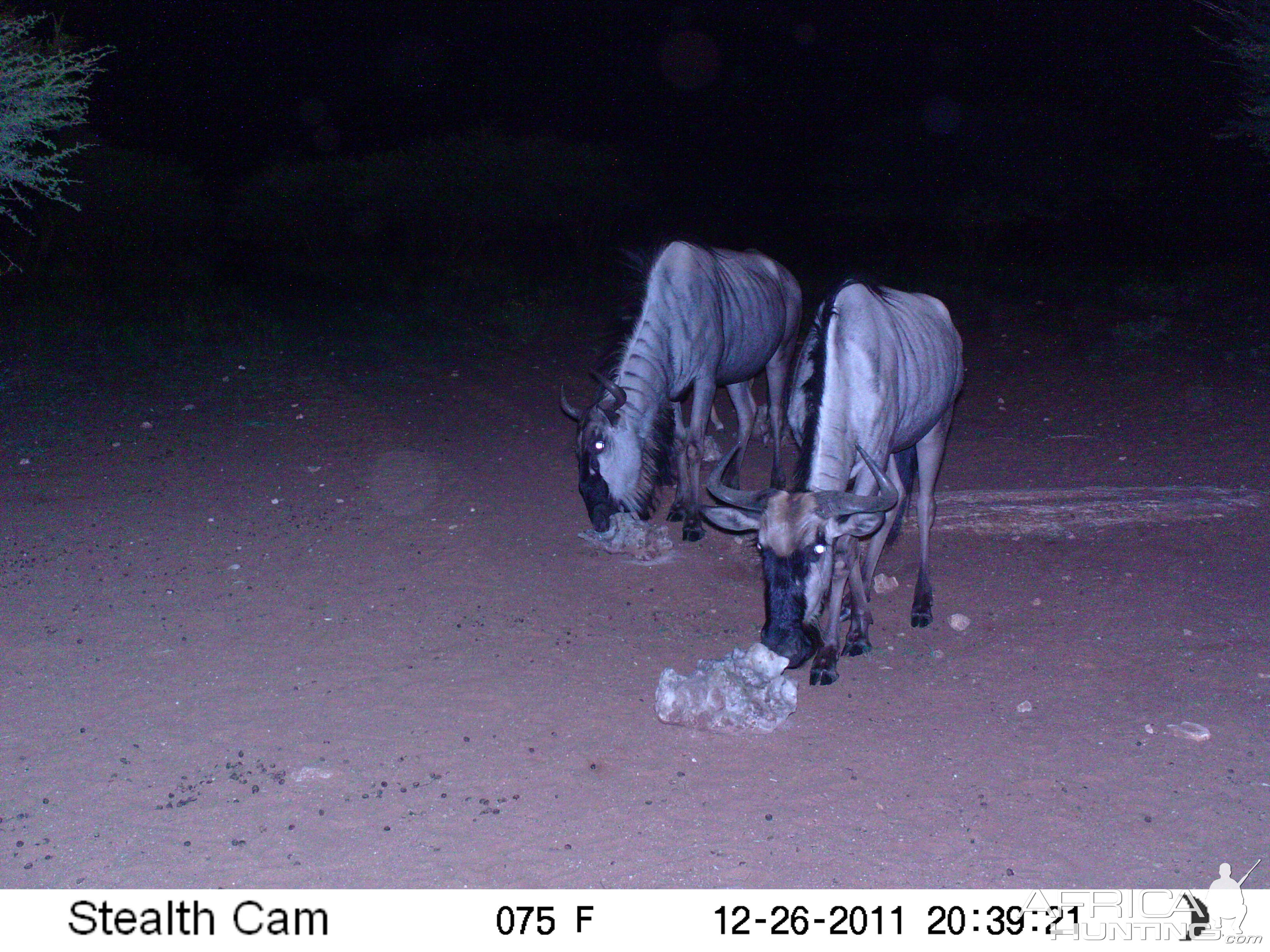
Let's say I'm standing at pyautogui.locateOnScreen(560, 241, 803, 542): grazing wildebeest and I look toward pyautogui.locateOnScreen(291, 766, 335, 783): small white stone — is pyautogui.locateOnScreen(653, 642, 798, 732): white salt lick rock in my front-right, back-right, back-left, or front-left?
front-left

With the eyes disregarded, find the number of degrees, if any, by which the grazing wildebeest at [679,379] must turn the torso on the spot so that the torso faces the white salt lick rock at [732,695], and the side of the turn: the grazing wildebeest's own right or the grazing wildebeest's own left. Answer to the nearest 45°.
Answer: approximately 45° to the grazing wildebeest's own left

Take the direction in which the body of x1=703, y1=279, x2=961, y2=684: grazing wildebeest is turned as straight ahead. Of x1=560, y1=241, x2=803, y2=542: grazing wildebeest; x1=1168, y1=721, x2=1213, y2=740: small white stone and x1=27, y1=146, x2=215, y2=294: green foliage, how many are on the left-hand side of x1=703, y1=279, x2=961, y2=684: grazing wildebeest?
1

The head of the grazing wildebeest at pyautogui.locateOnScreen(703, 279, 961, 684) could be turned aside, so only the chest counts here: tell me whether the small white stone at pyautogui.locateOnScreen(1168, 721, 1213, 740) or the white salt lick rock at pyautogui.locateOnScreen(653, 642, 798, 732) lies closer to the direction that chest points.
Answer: the white salt lick rock

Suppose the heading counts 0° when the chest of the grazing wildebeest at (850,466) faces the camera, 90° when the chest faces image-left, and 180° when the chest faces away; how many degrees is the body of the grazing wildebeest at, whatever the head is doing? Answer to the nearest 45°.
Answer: approximately 45°

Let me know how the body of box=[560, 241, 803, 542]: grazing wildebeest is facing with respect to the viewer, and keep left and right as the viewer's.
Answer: facing the viewer and to the left of the viewer

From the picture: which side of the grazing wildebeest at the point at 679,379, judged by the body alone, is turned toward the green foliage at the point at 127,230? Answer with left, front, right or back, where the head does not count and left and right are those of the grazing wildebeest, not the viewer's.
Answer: right

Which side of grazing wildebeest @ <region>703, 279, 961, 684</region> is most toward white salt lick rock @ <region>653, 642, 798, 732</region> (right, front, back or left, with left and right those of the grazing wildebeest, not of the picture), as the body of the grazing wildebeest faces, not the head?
front

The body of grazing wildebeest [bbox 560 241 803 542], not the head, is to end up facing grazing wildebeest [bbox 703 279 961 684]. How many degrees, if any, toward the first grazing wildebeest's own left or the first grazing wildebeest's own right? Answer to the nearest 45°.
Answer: approximately 45° to the first grazing wildebeest's own left

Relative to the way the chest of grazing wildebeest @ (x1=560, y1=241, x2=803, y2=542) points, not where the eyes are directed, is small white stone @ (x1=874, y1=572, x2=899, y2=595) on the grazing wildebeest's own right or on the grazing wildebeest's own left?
on the grazing wildebeest's own left

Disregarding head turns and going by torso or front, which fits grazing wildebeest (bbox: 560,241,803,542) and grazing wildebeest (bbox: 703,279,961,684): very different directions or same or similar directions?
same or similar directions

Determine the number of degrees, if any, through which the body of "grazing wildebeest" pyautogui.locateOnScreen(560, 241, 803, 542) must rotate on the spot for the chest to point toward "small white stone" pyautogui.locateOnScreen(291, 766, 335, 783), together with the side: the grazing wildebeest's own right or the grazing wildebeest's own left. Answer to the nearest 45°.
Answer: approximately 45° to the grazing wildebeest's own left

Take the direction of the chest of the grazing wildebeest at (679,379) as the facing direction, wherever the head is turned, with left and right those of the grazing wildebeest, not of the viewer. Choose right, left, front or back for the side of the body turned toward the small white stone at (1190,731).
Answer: left

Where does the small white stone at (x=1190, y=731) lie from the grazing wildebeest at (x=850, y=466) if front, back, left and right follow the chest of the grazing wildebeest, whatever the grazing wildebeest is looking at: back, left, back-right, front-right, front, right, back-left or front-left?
left
